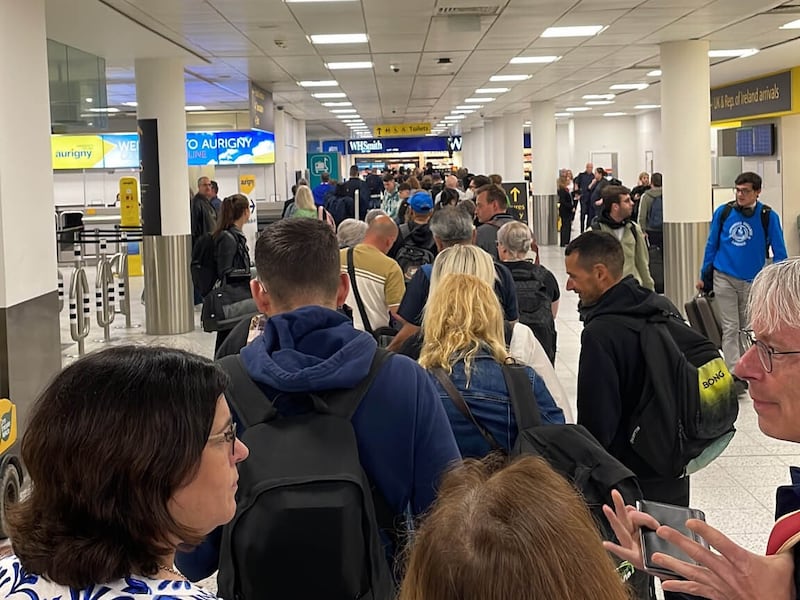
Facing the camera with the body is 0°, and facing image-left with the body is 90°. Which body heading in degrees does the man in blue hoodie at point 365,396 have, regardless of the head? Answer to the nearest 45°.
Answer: approximately 180°

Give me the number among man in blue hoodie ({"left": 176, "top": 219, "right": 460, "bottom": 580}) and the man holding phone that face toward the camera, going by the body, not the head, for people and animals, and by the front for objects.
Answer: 0

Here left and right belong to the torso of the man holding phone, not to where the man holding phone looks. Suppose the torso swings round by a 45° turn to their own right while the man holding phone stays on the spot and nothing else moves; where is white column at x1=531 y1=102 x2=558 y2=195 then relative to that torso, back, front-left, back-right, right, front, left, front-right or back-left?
front-right

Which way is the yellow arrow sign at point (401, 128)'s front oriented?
toward the camera

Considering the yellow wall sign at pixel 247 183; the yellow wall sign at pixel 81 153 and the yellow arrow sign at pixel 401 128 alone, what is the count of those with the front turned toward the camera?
3

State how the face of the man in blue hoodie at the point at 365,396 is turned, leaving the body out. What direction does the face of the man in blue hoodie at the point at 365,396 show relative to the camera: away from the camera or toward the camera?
away from the camera

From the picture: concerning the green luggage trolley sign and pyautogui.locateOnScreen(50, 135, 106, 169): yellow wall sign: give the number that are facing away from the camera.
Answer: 0

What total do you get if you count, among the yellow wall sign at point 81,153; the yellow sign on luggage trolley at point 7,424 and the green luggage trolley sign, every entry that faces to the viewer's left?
0

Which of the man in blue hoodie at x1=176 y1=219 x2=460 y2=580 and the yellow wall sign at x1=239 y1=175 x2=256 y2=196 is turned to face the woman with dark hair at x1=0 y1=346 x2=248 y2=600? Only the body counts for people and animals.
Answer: the yellow wall sign

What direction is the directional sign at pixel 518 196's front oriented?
toward the camera

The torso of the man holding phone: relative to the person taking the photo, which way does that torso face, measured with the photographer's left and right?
facing to the left of the viewer

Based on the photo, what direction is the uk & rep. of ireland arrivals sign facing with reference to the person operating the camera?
facing the viewer and to the left of the viewer

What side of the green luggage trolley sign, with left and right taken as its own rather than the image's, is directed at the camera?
front

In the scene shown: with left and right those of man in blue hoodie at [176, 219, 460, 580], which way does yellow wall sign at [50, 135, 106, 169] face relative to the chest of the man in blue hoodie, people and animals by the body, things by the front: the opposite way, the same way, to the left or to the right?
the opposite way

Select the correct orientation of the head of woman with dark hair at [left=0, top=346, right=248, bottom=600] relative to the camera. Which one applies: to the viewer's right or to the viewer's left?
to the viewer's right
